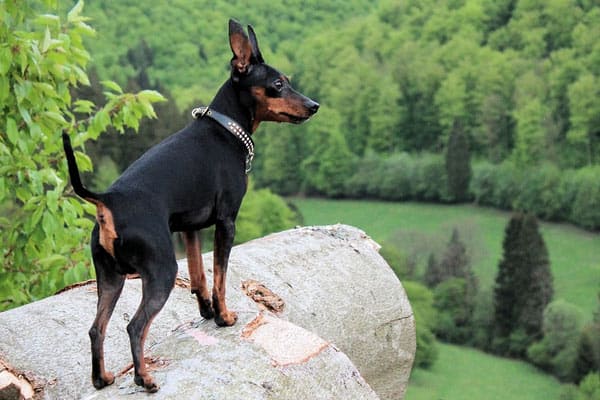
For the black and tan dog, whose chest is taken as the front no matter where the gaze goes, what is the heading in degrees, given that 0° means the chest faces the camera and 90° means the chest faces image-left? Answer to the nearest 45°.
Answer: approximately 225°
